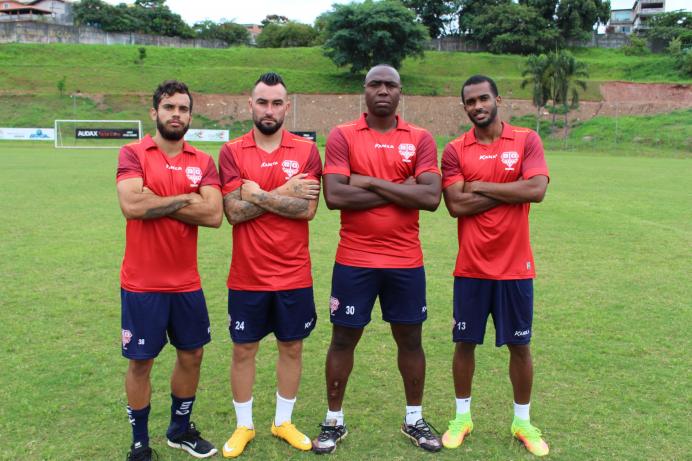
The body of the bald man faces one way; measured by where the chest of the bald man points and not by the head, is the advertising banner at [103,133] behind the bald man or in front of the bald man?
behind

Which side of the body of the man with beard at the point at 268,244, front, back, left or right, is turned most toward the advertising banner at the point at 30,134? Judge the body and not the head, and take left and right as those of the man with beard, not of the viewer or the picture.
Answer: back

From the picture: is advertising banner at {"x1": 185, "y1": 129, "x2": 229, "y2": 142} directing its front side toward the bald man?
yes

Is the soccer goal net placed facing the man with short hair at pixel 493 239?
yes

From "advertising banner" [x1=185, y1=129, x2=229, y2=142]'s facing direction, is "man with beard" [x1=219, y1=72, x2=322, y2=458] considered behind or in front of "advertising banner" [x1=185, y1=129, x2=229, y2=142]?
in front

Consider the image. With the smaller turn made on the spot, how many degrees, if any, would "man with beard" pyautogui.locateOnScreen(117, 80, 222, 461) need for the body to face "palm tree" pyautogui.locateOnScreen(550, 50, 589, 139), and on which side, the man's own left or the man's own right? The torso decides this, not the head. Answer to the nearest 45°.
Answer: approximately 135° to the man's own left

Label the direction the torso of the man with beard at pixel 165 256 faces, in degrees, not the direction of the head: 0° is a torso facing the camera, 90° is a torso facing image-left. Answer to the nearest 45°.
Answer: approximately 0°

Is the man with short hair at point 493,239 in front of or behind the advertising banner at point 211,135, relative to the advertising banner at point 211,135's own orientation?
in front

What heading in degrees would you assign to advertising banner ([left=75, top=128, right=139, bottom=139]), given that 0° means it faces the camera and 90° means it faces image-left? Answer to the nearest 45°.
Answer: approximately 0°

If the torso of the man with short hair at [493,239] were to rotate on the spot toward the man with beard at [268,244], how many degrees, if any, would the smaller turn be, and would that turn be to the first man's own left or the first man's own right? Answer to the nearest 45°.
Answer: approximately 90° to the first man's own right

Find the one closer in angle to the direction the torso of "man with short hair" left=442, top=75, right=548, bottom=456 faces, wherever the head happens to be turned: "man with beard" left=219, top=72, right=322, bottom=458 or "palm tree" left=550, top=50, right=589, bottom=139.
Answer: the man with beard

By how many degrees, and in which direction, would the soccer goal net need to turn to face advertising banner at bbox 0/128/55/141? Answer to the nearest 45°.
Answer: approximately 135° to its right
